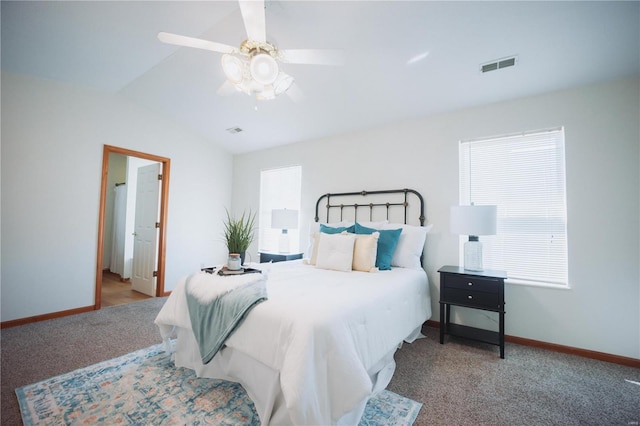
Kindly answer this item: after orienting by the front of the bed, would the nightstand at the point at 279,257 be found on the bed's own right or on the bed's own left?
on the bed's own right

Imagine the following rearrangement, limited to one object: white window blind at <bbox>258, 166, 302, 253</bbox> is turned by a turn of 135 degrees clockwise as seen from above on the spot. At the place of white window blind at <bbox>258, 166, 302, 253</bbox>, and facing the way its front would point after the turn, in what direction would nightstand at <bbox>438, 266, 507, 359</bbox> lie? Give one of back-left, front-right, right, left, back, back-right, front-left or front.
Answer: back-right

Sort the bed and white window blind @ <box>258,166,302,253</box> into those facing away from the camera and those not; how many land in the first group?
0

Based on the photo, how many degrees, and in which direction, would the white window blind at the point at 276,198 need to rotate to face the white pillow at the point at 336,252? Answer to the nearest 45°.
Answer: approximately 45° to its left

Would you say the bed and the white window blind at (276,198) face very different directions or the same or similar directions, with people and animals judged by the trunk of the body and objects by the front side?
same or similar directions

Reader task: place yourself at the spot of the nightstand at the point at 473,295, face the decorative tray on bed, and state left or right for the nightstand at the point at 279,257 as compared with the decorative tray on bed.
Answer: right

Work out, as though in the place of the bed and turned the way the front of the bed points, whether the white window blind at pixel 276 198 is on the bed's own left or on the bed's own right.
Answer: on the bed's own right

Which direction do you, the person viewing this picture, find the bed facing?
facing the viewer and to the left of the viewer

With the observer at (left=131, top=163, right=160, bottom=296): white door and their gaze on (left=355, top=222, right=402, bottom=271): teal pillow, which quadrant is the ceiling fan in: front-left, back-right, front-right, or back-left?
front-right
